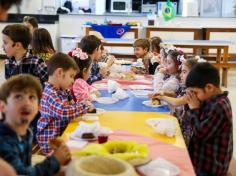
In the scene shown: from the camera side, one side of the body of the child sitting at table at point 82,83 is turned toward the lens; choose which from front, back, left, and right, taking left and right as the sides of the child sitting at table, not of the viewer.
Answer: right

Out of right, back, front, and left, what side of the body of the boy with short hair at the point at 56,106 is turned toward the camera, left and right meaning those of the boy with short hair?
right

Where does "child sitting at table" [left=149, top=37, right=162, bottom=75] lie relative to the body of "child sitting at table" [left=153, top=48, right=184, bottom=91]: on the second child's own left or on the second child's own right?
on the second child's own right

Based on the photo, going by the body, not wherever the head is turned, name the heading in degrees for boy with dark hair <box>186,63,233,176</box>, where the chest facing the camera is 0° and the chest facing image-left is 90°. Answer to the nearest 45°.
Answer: approximately 90°

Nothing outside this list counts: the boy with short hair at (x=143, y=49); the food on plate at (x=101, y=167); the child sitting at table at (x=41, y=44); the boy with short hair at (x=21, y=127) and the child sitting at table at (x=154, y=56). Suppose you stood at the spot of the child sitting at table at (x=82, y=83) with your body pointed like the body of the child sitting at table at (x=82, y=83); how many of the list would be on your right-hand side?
2

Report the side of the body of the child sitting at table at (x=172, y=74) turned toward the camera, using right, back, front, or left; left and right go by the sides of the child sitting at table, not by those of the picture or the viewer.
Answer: left

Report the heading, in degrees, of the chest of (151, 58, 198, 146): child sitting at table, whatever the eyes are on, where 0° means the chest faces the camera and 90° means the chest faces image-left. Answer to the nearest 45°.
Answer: approximately 90°

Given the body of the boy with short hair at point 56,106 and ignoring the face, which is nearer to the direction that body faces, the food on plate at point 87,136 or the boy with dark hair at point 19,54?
the food on plate

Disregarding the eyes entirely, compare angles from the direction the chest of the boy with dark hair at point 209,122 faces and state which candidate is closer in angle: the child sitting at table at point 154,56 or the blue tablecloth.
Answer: the blue tablecloth
